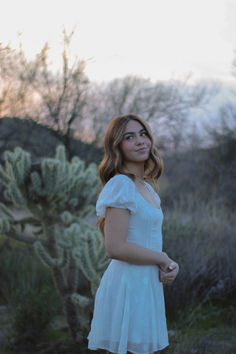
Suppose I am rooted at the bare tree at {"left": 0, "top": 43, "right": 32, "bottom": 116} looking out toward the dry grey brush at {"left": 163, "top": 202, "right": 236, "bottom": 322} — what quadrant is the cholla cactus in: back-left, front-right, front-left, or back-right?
front-right

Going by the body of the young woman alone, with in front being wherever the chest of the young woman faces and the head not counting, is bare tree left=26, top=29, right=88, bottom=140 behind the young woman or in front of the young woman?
behind

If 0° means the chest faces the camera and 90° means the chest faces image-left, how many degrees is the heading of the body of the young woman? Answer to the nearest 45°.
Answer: approximately 315°

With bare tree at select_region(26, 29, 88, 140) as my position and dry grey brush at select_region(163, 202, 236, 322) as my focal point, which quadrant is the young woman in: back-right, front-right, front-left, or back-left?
front-right

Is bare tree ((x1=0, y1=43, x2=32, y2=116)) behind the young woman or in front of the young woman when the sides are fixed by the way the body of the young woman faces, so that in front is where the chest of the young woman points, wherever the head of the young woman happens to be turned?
behind

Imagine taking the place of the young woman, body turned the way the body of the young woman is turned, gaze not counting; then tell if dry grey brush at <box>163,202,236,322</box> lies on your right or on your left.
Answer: on your left

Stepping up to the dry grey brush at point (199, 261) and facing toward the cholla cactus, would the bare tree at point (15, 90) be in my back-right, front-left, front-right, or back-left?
front-right

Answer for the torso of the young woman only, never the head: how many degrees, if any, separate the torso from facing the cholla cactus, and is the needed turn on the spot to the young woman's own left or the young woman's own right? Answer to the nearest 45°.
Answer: approximately 135° to the young woman's own left

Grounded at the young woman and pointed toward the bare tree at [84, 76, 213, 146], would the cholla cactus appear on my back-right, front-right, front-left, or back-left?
front-left

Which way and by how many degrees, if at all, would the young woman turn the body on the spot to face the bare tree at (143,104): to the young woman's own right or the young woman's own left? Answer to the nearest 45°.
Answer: approximately 135° to the young woman's own left

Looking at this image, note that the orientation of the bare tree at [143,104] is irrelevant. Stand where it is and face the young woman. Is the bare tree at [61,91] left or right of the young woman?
right
